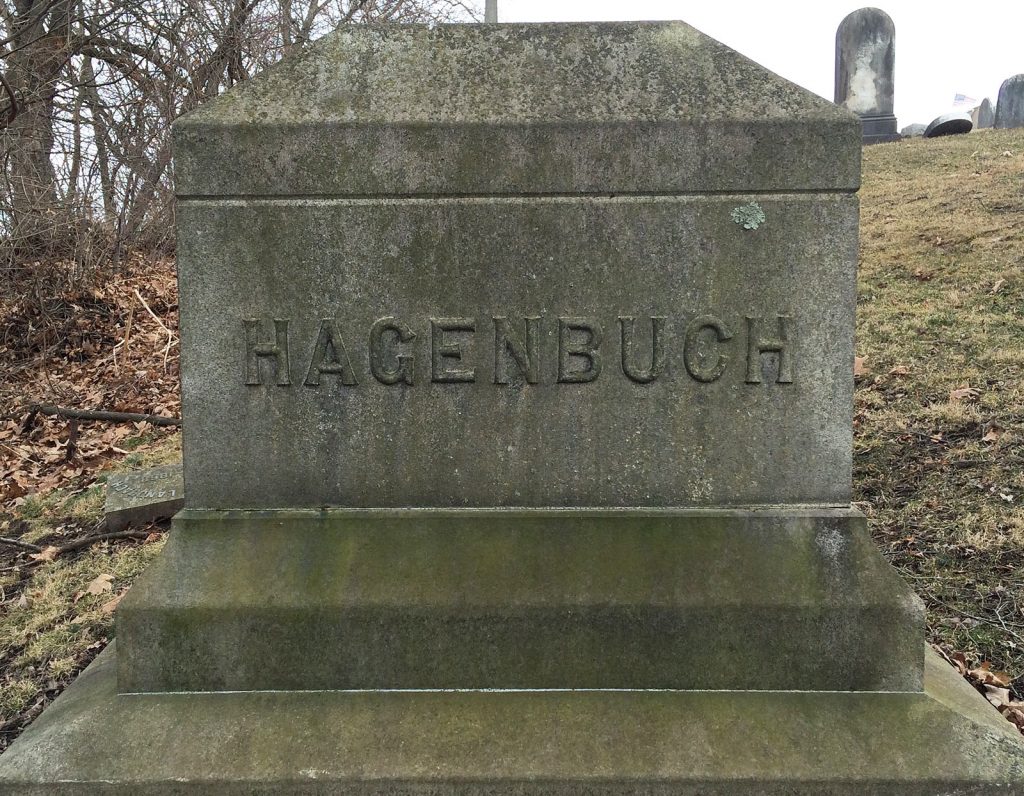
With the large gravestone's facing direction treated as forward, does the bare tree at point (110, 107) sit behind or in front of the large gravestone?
behind

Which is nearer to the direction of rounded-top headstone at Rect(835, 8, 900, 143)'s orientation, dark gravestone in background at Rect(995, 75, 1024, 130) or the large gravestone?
the large gravestone

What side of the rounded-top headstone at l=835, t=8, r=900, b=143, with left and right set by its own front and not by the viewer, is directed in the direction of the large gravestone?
front

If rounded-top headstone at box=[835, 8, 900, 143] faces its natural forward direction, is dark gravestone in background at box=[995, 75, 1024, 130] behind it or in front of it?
behind

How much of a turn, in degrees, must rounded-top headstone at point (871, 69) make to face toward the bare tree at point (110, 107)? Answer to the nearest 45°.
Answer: approximately 45° to its right

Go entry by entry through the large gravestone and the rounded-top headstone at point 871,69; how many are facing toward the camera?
2

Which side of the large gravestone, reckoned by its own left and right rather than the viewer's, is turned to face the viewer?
front

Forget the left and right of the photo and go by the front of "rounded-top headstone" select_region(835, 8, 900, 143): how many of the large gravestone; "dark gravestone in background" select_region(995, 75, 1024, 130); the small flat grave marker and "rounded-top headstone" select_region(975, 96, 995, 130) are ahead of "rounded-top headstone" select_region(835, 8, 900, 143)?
2

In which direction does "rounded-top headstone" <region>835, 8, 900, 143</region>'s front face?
toward the camera

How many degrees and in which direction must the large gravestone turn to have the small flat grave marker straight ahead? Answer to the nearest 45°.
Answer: approximately 135° to its right

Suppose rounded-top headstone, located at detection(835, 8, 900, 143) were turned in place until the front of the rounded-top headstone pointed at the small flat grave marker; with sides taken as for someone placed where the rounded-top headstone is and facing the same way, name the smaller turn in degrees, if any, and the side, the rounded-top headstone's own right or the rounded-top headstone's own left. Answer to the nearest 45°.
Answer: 0° — it already faces it

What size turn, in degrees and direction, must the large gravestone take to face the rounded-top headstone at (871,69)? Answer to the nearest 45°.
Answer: approximately 135° to its left
